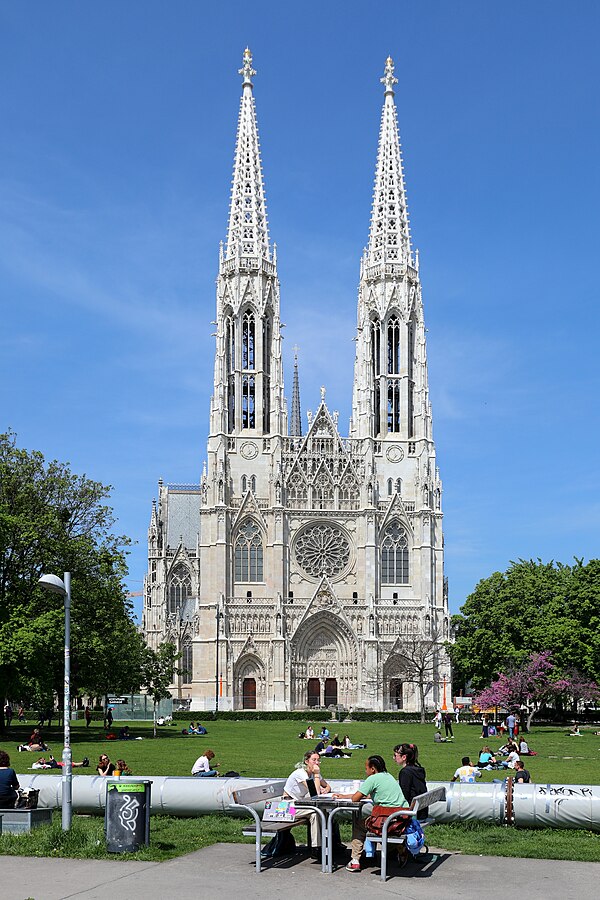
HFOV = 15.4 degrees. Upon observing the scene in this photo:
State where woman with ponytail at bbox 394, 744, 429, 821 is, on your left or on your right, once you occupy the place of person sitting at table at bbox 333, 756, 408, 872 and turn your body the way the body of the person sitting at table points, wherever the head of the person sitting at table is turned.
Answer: on your right

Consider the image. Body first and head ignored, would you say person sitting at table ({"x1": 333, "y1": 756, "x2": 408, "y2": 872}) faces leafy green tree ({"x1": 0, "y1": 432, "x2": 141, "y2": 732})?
no

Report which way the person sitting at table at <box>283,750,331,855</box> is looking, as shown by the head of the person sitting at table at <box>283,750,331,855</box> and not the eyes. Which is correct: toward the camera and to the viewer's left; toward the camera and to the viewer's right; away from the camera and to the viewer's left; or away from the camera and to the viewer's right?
toward the camera and to the viewer's right

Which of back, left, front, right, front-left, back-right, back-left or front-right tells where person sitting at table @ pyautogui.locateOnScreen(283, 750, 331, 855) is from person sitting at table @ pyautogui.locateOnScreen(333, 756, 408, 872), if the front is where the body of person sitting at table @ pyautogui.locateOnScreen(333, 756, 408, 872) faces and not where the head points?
front-right

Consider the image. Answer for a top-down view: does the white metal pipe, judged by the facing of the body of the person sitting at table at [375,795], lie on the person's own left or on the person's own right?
on the person's own right

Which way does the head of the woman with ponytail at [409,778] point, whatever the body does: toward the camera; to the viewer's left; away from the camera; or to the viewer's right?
to the viewer's left

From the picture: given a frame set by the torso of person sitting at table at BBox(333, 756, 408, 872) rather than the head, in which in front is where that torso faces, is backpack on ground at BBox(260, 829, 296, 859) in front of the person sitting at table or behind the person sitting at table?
in front

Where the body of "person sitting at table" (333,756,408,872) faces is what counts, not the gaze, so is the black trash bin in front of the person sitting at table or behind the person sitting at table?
in front

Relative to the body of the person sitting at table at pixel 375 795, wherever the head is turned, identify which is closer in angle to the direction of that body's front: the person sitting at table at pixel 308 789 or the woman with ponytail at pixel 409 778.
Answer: the person sitting at table

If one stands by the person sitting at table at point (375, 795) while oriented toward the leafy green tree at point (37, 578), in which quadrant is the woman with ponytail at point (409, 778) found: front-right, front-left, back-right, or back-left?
front-right

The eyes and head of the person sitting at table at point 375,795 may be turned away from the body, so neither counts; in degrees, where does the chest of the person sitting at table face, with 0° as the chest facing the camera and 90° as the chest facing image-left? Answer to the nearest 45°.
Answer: approximately 90°
